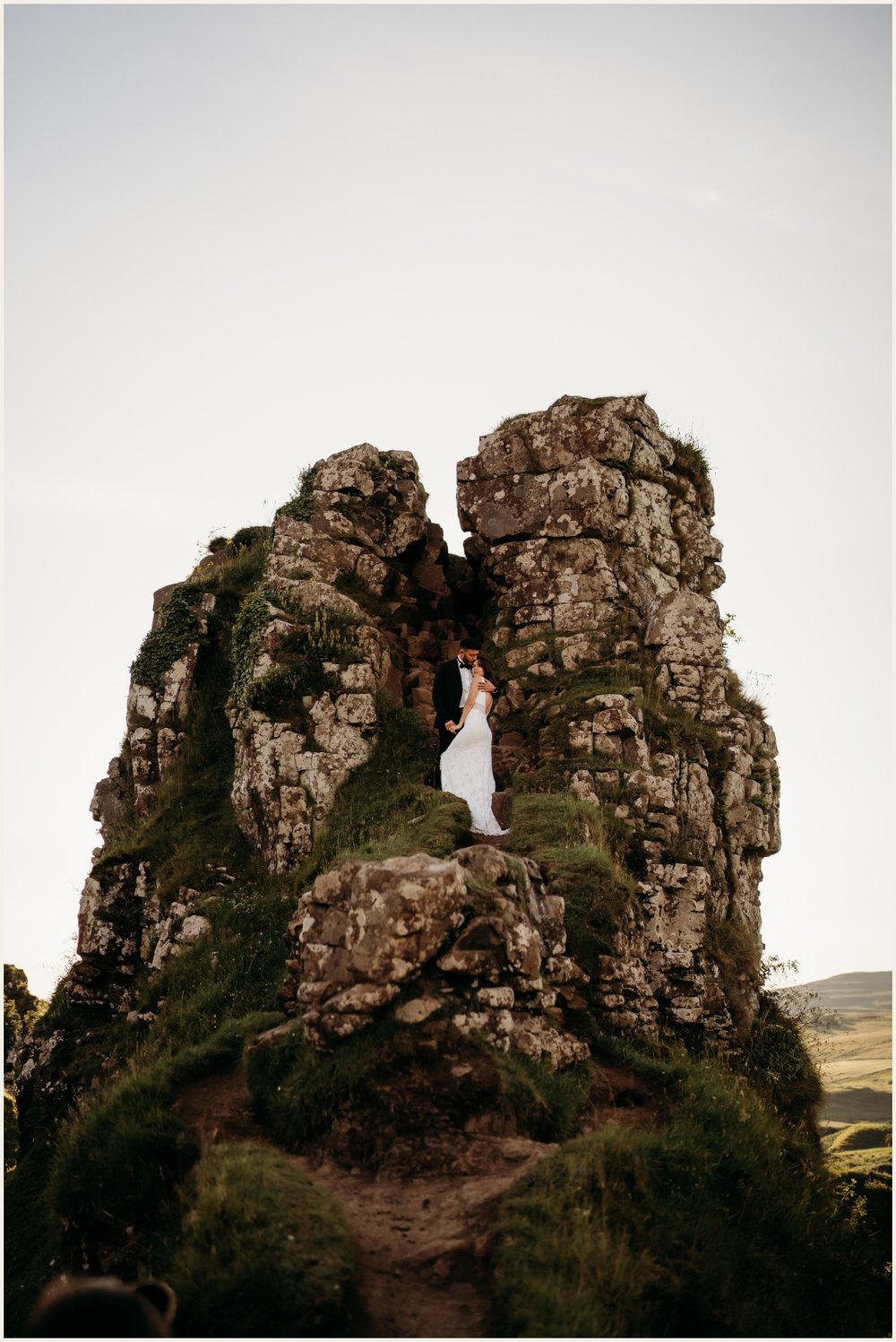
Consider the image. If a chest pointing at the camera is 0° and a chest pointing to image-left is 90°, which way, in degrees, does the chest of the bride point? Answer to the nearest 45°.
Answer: approximately 90°

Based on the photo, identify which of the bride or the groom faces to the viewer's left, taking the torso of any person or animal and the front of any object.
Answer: the bride

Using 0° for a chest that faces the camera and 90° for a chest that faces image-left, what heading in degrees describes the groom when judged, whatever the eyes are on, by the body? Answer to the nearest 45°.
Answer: approximately 315°

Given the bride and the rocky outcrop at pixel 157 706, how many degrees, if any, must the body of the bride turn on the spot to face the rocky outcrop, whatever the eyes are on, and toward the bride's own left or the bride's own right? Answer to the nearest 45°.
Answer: approximately 45° to the bride's own right

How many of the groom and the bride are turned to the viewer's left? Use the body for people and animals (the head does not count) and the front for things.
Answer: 1

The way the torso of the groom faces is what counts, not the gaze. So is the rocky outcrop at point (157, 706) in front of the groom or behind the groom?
behind

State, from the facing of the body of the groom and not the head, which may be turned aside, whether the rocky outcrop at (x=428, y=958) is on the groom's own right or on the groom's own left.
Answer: on the groom's own right
